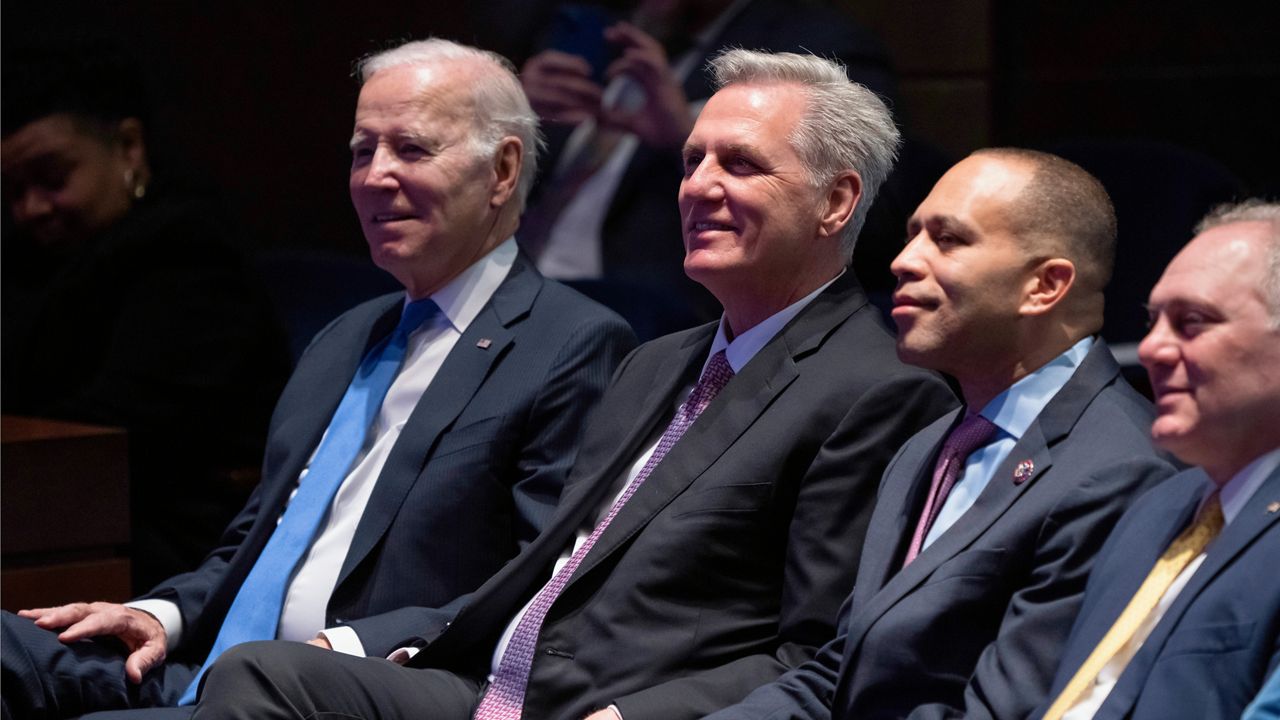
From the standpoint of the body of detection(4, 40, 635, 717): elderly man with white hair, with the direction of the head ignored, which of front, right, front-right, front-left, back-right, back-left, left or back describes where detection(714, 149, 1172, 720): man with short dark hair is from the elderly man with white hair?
left

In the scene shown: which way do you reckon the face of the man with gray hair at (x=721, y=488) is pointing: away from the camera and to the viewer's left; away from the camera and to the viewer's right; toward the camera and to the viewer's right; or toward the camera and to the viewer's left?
toward the camera and to the viewer's left

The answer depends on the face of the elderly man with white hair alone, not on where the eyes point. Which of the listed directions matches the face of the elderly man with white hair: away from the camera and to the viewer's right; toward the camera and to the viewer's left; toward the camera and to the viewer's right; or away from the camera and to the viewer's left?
toward the camera and to the viewer's left

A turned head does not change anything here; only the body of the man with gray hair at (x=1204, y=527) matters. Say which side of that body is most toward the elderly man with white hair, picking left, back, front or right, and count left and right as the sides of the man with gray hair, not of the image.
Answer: right

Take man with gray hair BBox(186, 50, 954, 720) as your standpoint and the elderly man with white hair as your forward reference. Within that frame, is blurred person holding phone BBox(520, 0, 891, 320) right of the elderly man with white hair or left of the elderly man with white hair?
right

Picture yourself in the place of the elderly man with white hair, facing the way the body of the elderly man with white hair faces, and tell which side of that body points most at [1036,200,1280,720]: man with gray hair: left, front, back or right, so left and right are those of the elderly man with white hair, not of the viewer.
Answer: left

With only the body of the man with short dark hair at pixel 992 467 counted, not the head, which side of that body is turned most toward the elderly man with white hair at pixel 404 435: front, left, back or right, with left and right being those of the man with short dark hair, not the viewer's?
right
